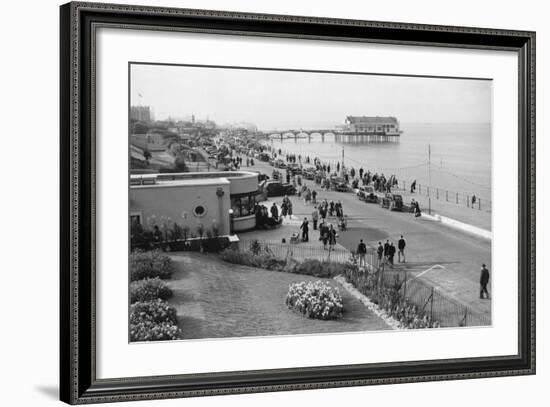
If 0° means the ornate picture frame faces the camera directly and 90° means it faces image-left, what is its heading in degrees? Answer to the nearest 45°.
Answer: approximately 315°

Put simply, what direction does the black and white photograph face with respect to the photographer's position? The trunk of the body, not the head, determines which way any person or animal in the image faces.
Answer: facing the viewer and to the right of the viewer
